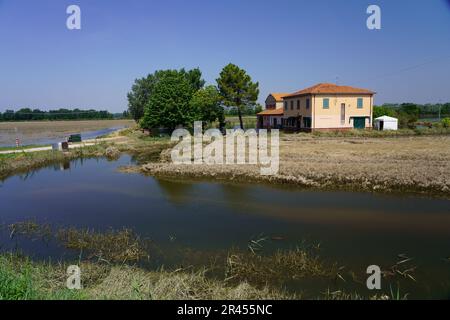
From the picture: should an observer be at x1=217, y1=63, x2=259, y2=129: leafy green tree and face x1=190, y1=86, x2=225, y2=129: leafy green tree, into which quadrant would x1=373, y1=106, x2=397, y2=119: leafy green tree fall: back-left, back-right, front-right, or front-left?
back-right

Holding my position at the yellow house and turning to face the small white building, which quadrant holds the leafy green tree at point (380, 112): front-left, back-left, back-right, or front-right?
front-left

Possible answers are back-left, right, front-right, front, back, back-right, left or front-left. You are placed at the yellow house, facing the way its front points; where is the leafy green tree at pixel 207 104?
front-right

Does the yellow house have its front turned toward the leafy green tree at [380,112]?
no

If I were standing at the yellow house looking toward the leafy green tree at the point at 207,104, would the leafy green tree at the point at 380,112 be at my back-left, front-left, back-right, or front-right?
back-right

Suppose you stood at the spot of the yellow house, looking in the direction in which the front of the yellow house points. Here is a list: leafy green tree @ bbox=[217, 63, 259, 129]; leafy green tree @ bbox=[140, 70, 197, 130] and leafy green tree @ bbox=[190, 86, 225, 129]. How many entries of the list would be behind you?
0

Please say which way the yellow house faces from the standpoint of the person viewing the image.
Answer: facing the viewer and to the left of the viewer

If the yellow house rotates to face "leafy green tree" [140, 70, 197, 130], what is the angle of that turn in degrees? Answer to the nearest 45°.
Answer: approximately 45° to its right

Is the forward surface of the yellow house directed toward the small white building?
no

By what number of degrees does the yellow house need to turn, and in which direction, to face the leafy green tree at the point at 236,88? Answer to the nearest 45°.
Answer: approximately 45° to its right
